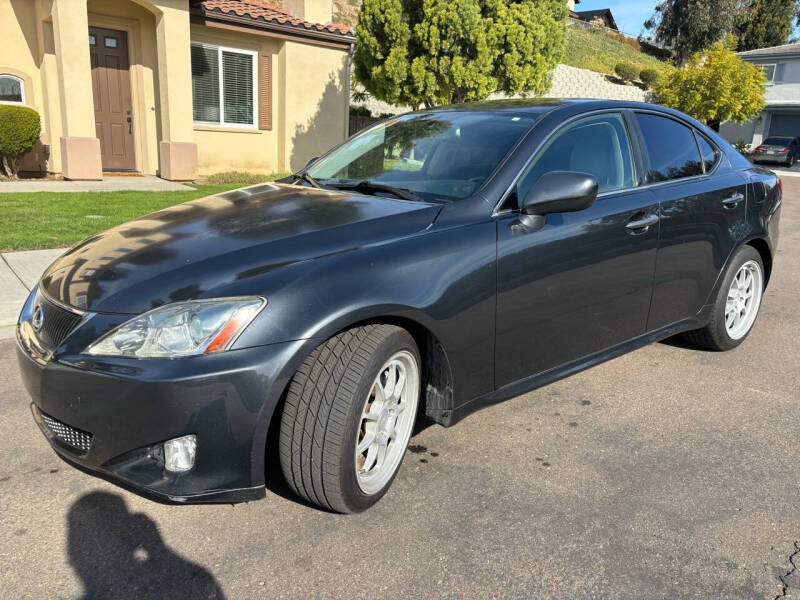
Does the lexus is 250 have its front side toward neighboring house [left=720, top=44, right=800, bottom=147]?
no

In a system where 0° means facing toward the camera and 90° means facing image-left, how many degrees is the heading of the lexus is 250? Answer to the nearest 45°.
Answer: approximately 45°

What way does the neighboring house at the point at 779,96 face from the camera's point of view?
toward the camera

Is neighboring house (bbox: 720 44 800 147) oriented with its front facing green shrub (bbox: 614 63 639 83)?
no

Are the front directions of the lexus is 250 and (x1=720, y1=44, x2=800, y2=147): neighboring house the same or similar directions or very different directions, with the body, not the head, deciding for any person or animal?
same or similar directions

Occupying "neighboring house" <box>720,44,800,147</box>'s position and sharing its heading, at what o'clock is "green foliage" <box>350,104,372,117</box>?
The green foliage is roughly at 1 o'clock from the neighboring house.

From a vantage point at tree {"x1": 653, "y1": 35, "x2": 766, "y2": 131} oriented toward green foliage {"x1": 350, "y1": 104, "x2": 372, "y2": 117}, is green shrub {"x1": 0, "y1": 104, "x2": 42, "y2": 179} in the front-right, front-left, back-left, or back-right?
front-left

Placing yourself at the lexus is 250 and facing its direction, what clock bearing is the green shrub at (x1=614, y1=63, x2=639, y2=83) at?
The green shrub is roughly at 5 o'clock from the lexus is 250.

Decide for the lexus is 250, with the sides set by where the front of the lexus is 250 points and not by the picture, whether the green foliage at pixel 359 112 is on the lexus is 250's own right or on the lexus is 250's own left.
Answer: on the lexus is 250's own right

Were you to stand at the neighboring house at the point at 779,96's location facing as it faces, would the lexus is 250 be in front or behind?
in front

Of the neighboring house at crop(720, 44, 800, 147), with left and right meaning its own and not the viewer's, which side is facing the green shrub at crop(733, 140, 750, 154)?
front

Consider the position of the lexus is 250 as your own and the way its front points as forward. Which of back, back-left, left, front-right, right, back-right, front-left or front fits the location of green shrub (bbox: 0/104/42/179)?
right

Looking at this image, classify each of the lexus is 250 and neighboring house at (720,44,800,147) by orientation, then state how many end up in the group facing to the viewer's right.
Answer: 0
